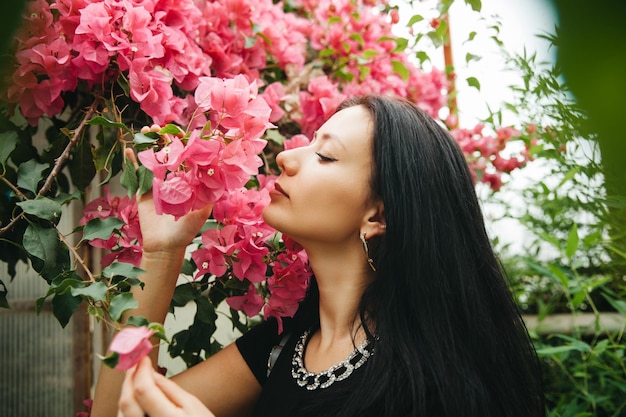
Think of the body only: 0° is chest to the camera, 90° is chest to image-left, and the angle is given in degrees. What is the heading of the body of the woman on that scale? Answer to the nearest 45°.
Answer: approximately 45°

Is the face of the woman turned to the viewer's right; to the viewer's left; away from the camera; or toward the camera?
to the viewer's left

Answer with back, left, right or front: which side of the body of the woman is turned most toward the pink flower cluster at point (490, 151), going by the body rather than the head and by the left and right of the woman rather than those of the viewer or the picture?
back

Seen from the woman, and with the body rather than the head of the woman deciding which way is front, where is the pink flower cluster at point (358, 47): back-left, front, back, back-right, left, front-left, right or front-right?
back-right
